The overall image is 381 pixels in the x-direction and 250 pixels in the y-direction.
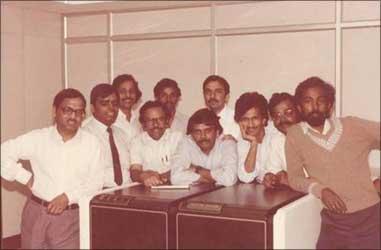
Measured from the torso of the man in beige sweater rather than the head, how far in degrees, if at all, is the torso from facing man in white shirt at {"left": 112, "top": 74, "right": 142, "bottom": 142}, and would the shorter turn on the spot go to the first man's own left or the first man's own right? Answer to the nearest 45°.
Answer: approximately 135° to the first man's own right

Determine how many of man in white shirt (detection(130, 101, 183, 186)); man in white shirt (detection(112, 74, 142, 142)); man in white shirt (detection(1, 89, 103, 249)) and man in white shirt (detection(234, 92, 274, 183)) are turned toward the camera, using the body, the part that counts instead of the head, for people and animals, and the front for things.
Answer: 4

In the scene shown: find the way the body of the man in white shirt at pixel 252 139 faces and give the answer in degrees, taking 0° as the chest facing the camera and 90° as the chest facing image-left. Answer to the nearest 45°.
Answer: approximately 0°

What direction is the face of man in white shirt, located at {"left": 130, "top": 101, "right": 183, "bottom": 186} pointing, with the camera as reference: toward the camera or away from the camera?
toward the camera

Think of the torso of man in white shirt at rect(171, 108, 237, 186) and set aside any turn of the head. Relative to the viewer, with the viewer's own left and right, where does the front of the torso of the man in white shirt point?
facing the viewer

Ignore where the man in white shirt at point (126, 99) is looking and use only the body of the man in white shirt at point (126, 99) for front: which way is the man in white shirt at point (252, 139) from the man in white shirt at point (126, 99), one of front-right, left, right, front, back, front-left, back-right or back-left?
front-left

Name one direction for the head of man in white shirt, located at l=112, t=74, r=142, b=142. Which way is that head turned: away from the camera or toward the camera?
toward the camera

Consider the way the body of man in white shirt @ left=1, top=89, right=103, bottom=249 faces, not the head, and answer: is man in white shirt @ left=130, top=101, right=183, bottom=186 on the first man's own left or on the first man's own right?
on the first man's own left

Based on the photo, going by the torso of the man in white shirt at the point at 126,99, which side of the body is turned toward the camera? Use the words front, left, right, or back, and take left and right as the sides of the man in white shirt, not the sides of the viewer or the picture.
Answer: front

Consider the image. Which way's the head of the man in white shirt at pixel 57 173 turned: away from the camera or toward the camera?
toward the camera

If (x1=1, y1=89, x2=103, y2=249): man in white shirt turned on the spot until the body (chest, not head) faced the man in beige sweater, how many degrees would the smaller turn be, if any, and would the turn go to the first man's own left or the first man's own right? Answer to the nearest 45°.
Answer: approximately 45° to the first man's own left

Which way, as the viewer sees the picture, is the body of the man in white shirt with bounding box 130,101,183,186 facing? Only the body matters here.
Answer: toward the camera
